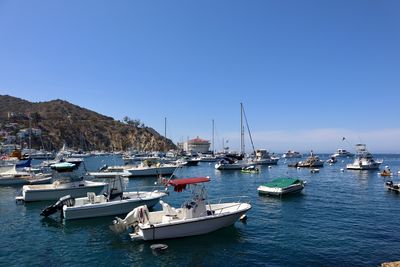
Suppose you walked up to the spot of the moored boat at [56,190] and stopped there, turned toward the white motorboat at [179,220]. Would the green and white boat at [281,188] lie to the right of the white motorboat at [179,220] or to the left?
left

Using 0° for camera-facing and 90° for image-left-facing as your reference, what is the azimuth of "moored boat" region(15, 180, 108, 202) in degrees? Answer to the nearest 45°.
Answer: approximately 270°

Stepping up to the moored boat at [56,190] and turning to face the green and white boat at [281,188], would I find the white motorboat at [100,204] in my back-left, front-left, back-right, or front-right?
front-right

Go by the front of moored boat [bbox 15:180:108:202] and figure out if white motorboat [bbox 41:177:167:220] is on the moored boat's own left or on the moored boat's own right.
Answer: on the moored boat's own right

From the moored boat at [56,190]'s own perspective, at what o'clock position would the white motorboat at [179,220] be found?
The white motorboat is roughly at 2 o'clock from the moored boat.

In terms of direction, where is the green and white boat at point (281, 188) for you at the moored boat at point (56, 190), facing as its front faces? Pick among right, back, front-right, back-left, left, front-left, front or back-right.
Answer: front

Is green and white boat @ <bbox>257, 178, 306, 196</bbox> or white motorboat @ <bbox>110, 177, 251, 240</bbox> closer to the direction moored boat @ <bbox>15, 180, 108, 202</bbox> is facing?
the green and white boat
